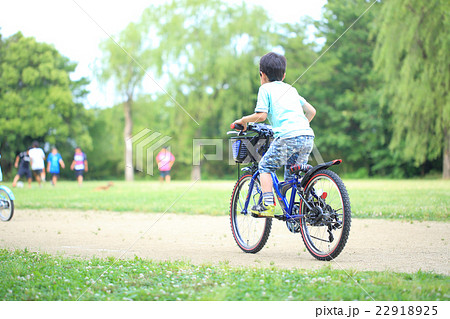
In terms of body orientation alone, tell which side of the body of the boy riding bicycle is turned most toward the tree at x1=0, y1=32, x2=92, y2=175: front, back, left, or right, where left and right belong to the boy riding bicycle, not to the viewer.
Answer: front

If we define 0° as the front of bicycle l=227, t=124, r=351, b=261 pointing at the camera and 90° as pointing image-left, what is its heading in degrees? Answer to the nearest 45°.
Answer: approximately 135°

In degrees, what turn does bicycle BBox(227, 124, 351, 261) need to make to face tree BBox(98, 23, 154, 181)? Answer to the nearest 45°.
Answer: approximately 45° to its right

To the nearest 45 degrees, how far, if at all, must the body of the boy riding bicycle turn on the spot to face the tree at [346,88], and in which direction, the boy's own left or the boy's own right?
approximately 45° to the boy's own right

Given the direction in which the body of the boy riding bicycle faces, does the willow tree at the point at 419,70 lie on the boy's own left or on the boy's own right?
on the boy's own right

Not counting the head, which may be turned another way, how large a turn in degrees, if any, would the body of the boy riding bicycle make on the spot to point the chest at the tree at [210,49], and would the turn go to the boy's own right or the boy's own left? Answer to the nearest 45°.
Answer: approximately 45° to the boy's own right

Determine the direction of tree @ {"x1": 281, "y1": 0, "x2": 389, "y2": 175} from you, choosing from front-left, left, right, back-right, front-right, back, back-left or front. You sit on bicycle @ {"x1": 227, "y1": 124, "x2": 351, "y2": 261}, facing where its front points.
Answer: front-right

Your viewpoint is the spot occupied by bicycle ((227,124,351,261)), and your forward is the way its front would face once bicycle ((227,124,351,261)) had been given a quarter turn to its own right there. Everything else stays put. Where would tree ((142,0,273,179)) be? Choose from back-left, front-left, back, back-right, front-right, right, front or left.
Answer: front-left

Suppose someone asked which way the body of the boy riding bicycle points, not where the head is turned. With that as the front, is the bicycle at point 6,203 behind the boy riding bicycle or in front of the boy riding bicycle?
in front

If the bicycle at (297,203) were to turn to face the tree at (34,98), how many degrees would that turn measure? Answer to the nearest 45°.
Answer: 0° — it already faces it

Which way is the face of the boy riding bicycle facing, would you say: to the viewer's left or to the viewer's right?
to the viewer's left

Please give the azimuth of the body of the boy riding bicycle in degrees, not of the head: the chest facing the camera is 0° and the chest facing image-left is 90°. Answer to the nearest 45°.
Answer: approximately 135°
